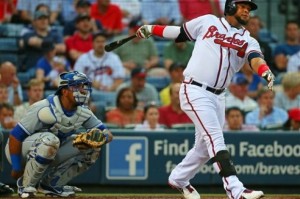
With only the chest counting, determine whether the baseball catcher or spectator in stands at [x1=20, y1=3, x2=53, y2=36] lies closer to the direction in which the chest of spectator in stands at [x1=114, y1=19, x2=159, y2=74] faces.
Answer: the baseball catcher

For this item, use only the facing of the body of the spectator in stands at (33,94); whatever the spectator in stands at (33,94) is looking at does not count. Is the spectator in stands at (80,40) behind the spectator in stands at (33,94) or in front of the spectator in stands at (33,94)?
behind

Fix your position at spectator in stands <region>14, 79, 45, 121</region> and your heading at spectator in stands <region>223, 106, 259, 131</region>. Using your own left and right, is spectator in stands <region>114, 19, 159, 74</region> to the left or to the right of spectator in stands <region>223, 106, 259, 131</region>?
left

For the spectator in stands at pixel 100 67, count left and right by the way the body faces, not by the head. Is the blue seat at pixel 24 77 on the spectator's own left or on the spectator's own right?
on the spectator's own right

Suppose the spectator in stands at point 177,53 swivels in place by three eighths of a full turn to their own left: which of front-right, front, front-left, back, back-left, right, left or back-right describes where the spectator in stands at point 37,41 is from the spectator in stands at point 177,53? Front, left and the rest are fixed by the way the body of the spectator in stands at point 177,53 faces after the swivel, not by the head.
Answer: back-left

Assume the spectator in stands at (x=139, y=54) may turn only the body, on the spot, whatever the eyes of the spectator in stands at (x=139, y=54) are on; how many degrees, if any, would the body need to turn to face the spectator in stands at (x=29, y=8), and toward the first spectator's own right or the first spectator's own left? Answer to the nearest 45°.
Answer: approximately 90° to the first spectator's own right

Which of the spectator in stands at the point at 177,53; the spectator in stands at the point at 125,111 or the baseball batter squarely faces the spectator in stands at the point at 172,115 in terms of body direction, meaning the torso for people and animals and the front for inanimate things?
the spectator in stands at the point at 177,53

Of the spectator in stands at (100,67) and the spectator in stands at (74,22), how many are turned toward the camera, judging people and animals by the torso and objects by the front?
2

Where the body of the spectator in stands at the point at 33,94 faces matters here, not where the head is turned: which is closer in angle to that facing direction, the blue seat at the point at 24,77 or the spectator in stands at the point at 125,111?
the spectator in stands
